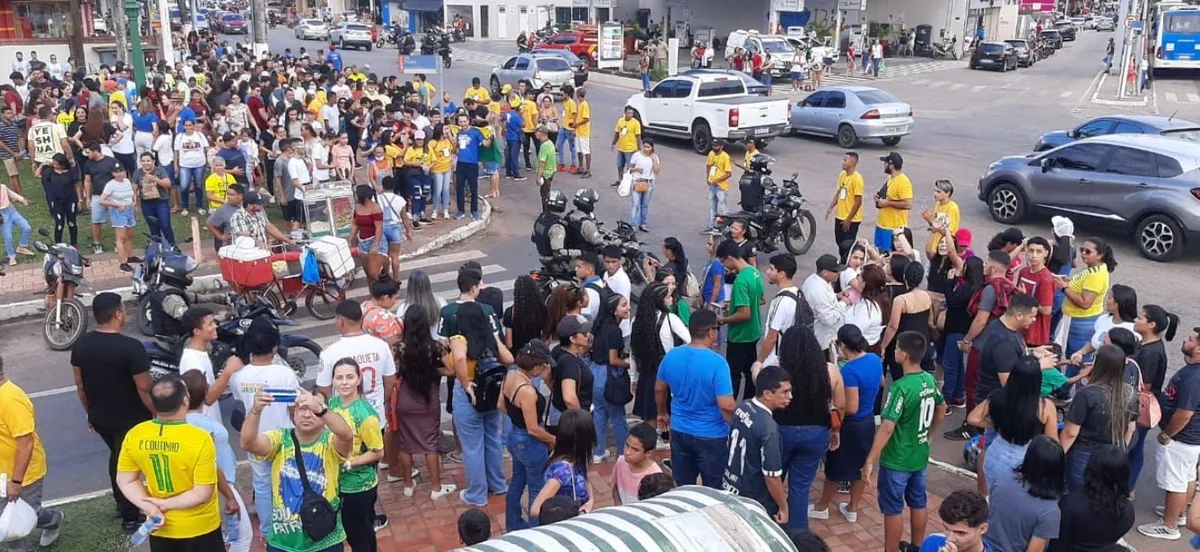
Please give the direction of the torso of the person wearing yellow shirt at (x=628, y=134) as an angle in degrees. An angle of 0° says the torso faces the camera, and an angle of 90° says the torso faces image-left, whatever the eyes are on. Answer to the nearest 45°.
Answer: approximately 45°

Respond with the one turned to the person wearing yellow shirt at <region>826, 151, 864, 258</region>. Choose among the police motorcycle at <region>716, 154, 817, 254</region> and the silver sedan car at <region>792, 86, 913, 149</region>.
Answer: the police motorcycle

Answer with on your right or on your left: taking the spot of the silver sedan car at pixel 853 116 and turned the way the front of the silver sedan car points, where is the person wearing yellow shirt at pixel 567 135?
on your left

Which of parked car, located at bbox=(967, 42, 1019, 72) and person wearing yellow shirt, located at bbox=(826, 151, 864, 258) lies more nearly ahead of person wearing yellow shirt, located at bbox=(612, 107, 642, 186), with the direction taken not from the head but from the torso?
the person wearing yellow shirt

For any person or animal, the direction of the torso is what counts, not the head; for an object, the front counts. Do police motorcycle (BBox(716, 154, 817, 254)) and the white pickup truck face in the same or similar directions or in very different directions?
very different directions

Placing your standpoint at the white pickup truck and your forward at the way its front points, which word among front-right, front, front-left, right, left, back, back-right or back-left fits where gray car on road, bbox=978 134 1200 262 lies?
back

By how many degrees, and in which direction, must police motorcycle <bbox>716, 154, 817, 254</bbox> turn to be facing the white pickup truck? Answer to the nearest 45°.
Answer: approximately 135° to its left

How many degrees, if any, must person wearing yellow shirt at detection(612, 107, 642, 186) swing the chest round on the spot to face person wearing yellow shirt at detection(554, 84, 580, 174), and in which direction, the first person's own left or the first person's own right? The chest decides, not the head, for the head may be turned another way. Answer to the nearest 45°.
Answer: approximately 90° to the first person's own right

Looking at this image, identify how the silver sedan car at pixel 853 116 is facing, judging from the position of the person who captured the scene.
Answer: facing away from the viewer and to the left of the viewer

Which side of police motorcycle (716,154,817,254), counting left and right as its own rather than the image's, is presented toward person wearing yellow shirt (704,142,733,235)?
back

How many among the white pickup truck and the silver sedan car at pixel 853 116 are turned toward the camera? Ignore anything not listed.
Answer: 0

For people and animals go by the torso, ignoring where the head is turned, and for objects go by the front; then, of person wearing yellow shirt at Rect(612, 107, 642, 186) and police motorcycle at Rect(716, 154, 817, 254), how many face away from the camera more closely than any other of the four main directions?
0

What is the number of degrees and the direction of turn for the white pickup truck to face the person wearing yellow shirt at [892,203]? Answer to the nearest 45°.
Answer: approximately 135° to its left

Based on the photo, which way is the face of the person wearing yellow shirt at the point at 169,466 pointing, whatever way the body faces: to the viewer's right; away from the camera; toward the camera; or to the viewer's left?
away from the camera
